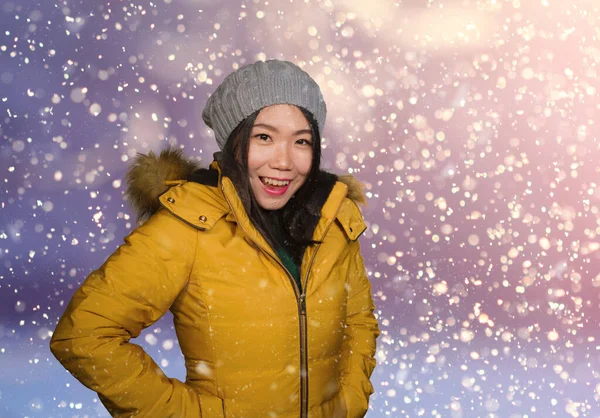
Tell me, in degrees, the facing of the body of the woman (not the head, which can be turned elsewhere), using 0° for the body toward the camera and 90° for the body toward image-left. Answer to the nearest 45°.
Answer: approximately 315°
